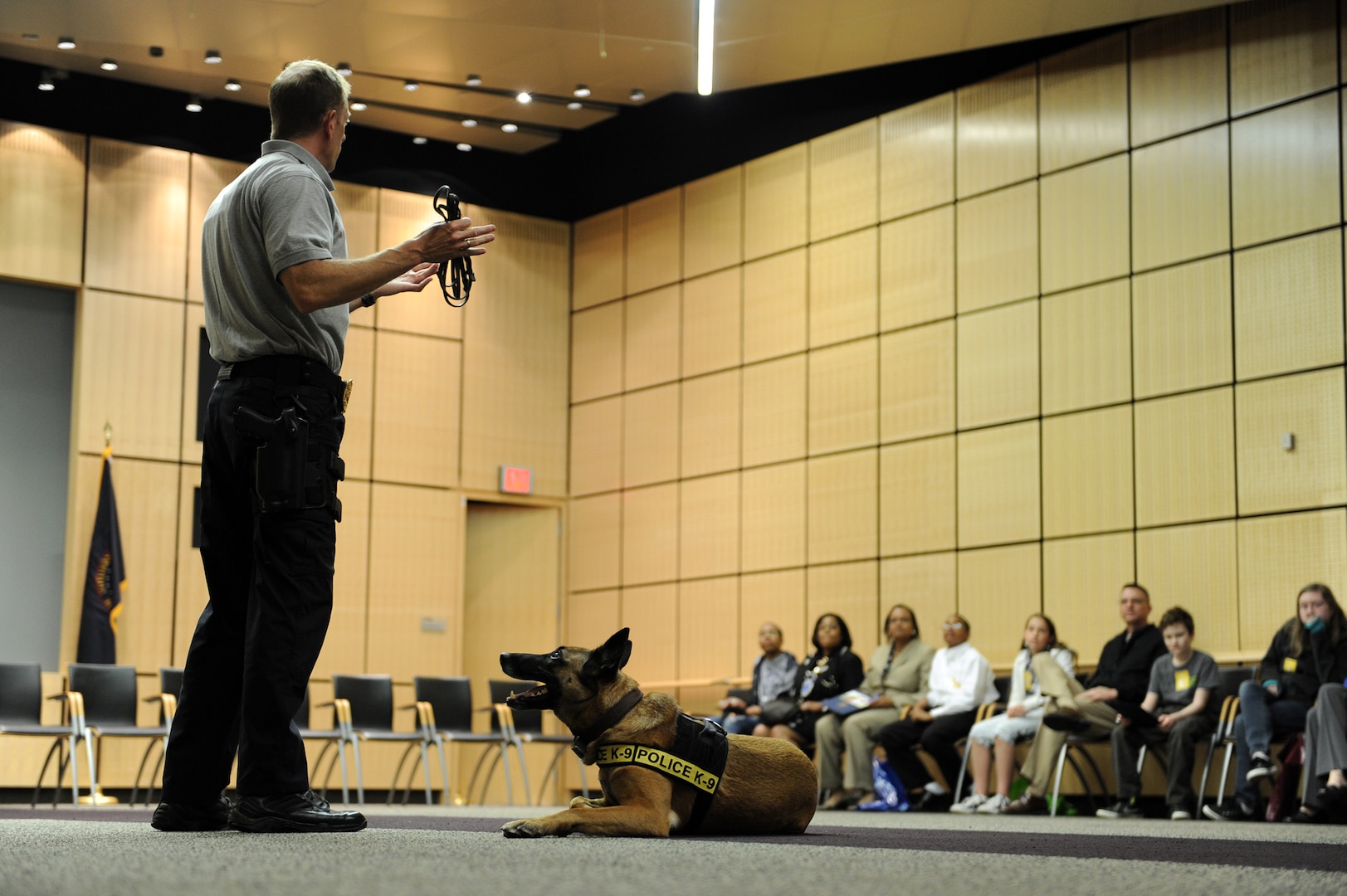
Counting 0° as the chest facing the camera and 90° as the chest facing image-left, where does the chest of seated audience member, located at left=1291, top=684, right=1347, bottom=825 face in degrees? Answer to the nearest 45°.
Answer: approximately 45°

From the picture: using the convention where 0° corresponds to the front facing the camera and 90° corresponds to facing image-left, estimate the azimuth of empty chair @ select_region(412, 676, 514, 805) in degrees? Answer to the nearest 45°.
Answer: approximately 315°

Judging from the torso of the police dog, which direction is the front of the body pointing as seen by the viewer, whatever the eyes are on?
to the viewer's left

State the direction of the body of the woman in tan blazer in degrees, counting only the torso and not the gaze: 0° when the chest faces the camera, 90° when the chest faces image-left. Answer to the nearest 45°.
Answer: approximately 45°

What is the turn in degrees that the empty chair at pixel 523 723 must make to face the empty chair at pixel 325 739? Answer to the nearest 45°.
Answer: approximately 90° to its right

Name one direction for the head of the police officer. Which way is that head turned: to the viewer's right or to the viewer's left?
to the viewer's right

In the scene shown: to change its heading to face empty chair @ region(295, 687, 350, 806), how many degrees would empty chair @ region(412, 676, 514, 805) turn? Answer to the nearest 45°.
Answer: approximately 135° to its right

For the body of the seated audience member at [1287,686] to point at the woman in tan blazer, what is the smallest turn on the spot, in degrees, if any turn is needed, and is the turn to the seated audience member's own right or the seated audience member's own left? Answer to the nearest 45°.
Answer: approximately 90° to the seated audience member's own right

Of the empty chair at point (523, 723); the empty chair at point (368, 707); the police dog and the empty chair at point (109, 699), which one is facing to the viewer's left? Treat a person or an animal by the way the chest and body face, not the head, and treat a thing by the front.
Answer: the police dog

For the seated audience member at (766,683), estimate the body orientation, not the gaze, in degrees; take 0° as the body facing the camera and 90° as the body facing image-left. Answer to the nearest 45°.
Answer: approximately 45°
